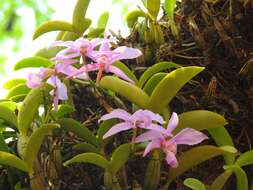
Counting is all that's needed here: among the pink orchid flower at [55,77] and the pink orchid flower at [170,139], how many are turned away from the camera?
0

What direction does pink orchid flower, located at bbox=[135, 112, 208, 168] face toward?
toward the camera

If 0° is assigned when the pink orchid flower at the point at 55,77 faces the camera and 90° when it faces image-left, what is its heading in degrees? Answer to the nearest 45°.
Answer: approximately 45°
